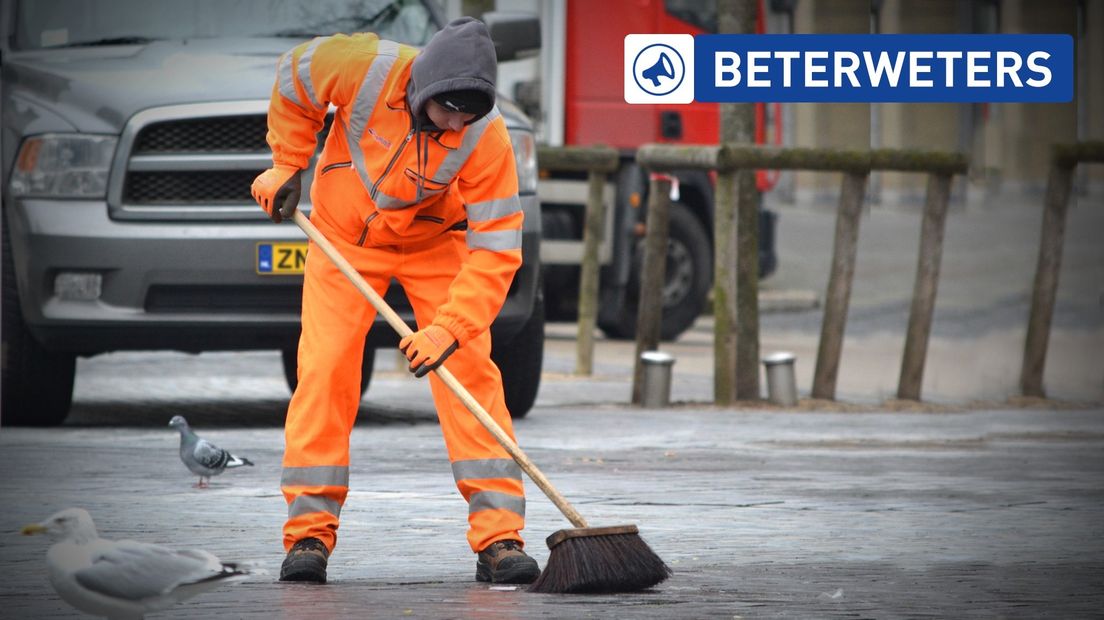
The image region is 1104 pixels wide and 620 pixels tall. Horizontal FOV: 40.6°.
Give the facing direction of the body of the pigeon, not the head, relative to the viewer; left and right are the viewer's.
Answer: facing to the left of the viewer

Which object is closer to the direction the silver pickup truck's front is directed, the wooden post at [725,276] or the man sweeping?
the man sweeping

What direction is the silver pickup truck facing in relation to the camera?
toward the camera

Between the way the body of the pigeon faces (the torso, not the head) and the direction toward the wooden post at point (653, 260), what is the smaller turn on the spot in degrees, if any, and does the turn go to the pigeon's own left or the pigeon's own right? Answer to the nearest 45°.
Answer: approximately 135° to the pigeon's own right

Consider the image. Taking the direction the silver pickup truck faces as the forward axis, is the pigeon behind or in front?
in front

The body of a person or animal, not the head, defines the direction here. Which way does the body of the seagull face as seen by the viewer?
to the viewer's left

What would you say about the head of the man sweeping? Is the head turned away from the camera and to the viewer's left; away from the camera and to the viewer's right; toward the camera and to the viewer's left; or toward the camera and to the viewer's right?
toward the camera and to the viewer's right

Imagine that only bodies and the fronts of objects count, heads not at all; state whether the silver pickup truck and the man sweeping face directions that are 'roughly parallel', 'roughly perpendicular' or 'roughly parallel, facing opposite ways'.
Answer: roughly parallel

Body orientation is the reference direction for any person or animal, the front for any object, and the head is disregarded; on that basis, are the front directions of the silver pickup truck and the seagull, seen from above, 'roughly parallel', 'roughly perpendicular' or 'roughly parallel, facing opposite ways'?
roughly perpendicular

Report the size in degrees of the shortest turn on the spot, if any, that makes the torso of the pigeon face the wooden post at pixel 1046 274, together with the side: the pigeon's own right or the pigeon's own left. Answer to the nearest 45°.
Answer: approximately 135° to the pigeon's own right

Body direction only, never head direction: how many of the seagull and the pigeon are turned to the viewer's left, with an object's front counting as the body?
2

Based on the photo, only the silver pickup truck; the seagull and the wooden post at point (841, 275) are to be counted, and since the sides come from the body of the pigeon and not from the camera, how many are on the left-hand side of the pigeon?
1

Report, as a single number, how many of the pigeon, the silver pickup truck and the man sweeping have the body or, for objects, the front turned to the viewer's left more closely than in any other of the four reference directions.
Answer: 1

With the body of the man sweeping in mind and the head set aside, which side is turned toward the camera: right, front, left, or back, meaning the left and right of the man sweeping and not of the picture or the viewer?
front
